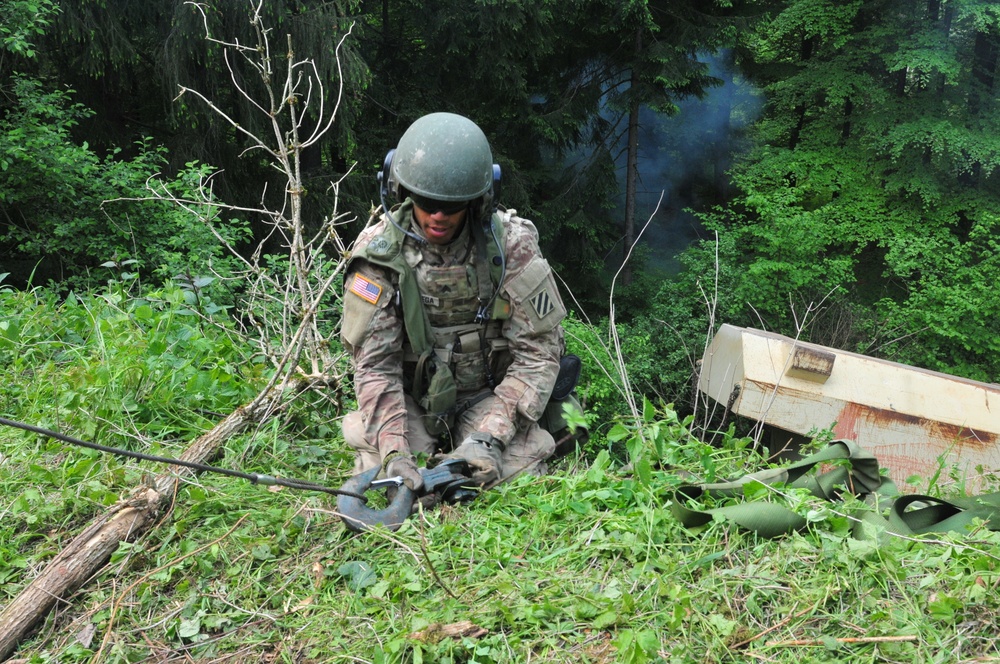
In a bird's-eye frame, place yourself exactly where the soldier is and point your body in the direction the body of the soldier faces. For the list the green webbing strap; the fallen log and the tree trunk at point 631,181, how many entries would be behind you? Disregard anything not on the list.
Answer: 1

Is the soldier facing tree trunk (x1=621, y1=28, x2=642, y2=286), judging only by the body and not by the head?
no

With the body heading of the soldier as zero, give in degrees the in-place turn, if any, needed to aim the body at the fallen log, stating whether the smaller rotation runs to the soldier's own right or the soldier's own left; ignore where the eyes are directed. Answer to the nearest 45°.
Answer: approximately 45° to the soldier's own right

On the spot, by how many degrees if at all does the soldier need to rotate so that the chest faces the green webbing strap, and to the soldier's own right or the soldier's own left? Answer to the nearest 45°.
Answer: approximately 45° to the soldier's own left

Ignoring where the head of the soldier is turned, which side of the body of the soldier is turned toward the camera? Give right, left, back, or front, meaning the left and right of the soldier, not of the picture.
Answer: front

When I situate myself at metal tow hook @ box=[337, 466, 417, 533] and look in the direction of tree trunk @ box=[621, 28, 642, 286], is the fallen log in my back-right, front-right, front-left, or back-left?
back-left

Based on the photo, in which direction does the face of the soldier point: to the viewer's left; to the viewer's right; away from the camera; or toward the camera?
toward the camera
